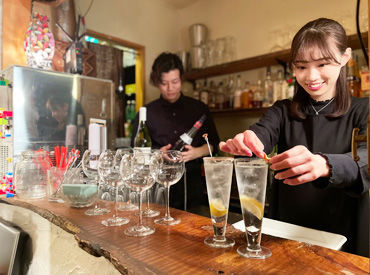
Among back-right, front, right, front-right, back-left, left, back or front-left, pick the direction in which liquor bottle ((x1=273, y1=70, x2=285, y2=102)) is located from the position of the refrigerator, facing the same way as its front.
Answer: front-left

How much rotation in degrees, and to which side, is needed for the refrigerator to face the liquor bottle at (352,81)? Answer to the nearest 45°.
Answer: approximately 45° to its left

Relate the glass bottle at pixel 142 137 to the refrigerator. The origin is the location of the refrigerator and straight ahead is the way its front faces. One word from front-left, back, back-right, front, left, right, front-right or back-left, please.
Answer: front-left

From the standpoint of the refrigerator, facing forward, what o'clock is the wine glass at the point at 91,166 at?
The wine glass is roughly at 1 o'clock from the refrigerator.

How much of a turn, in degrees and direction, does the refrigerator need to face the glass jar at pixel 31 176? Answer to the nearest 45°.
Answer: approximately 45° to its right

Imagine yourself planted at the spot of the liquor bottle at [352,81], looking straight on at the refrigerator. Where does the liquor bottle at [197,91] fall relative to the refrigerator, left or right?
right

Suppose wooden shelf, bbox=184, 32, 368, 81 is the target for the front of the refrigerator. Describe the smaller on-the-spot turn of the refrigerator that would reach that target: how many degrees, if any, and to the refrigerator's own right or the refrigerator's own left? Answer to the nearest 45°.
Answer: approximately 45° to the refrigerator's own left

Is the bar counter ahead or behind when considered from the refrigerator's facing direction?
ahead

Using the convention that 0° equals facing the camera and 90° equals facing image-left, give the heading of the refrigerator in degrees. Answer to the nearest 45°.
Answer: approximately 315°

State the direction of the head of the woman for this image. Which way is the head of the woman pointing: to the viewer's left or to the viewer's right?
to the viewer's left

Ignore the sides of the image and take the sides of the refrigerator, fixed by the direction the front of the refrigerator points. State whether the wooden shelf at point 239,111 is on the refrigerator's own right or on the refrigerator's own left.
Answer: on the refrigerator's own left

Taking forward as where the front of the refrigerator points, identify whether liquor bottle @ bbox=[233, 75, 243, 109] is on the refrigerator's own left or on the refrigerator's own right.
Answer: on the refrigerator's own left
